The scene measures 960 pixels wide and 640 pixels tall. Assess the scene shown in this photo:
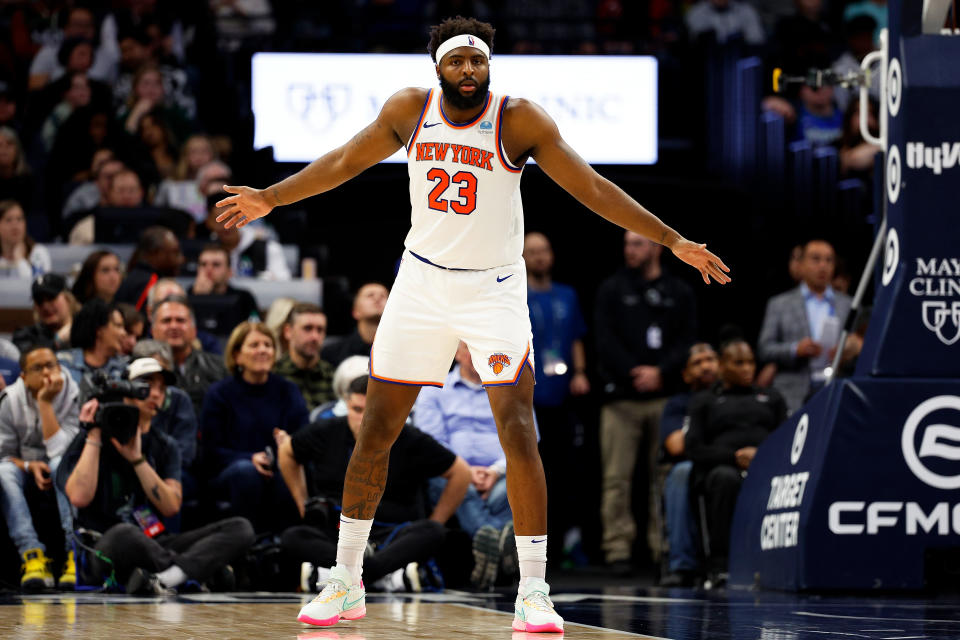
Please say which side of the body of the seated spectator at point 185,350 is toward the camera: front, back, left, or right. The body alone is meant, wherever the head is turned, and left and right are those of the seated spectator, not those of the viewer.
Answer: front

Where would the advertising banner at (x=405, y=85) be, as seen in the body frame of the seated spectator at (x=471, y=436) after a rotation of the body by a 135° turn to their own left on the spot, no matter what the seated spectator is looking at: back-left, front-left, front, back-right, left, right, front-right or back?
front-left

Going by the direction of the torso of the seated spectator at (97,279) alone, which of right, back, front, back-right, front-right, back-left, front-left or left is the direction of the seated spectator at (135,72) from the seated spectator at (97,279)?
back-left

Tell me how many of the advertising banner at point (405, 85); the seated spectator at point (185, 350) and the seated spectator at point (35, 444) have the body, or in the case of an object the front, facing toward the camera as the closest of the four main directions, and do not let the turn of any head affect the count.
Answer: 3

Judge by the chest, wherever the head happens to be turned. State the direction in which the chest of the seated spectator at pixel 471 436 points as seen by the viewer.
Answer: toward the camera

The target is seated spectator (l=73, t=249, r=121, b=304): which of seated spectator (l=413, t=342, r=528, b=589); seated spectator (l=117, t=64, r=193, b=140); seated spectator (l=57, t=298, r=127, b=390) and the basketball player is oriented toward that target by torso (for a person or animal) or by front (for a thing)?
seated spectator (l=117, t=64, r=193, b=140)

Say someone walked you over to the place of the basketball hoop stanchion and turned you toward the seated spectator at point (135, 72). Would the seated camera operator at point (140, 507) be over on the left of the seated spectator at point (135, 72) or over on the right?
left

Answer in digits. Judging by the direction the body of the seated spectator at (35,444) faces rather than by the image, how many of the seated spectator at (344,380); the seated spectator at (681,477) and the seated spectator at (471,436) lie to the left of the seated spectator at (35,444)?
3

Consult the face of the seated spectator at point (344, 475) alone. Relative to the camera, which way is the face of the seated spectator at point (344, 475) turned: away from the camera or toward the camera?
toward the camera

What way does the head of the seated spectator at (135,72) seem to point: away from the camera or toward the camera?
toward the camera

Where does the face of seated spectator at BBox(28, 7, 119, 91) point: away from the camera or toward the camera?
toward the camera

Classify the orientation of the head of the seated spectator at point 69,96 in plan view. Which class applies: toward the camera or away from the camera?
toward the camera

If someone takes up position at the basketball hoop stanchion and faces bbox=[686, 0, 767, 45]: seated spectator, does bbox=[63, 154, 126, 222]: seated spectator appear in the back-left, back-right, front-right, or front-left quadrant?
front-left

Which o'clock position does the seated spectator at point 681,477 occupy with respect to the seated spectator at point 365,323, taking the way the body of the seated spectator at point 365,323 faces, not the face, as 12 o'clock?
the seated spectator at point 681,477 is roughly at 11 o'clock from the seated spectator at point 365,323.

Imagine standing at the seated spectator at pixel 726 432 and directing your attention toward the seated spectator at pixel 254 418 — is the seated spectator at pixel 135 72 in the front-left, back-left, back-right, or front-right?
front-right

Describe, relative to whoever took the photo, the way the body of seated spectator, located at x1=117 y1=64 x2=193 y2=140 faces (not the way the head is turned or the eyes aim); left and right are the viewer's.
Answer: facing the viewer

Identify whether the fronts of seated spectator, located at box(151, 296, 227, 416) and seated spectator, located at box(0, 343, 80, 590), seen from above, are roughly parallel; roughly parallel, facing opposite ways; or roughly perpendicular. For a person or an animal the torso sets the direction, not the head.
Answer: roughly parallel
